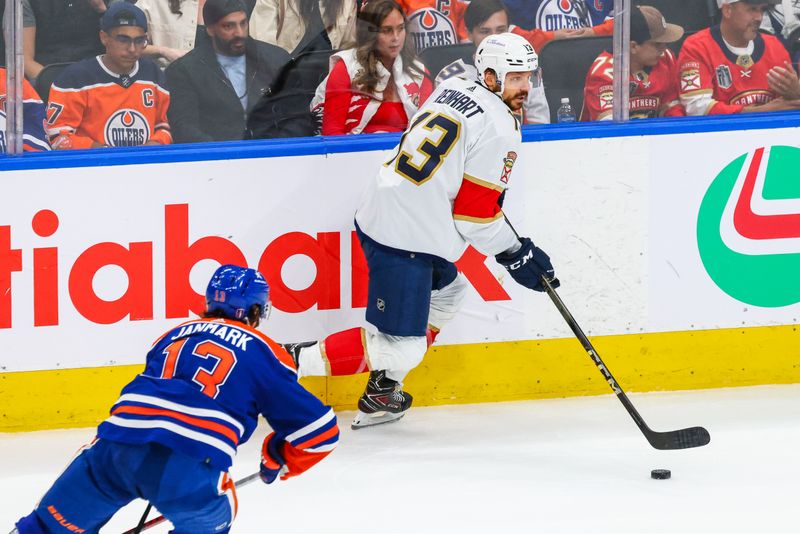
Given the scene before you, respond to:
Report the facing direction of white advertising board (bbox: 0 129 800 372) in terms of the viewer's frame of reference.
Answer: facing the viewer

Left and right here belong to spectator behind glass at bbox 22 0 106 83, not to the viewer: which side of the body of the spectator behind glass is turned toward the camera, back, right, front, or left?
front

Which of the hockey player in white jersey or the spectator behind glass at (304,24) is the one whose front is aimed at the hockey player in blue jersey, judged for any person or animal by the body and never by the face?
the spectator behind glass

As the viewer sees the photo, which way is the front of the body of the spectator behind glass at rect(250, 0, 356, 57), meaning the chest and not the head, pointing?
toward the camera

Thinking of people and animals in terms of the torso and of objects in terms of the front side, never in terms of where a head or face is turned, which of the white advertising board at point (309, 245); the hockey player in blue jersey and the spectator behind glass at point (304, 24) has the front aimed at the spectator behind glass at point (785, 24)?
the hockey player in blue jersey

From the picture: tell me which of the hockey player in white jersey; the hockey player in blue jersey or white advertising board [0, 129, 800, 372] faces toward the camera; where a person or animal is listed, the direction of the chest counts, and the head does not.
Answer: the white advertising board

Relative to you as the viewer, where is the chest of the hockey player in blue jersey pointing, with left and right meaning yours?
facing away from the viewer and to the right of the viewer

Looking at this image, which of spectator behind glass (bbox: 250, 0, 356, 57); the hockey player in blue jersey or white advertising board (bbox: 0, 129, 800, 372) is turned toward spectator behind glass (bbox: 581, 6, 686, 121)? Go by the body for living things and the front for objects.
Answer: the hockey player in blue jersey

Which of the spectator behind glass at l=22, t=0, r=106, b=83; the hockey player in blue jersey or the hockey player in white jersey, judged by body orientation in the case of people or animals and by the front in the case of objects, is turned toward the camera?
the spectator behind glass

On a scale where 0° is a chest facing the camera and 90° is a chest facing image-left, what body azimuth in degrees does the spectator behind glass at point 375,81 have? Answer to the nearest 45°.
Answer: approximately 315°

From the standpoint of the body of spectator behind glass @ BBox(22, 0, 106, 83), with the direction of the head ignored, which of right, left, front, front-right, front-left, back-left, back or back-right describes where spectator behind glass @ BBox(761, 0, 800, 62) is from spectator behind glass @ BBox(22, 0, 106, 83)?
left
